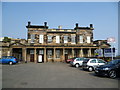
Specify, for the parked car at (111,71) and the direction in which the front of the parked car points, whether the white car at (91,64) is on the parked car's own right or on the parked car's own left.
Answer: on the parked car's own right

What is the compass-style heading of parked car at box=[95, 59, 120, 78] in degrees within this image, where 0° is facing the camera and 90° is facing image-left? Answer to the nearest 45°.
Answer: approximately 45°
